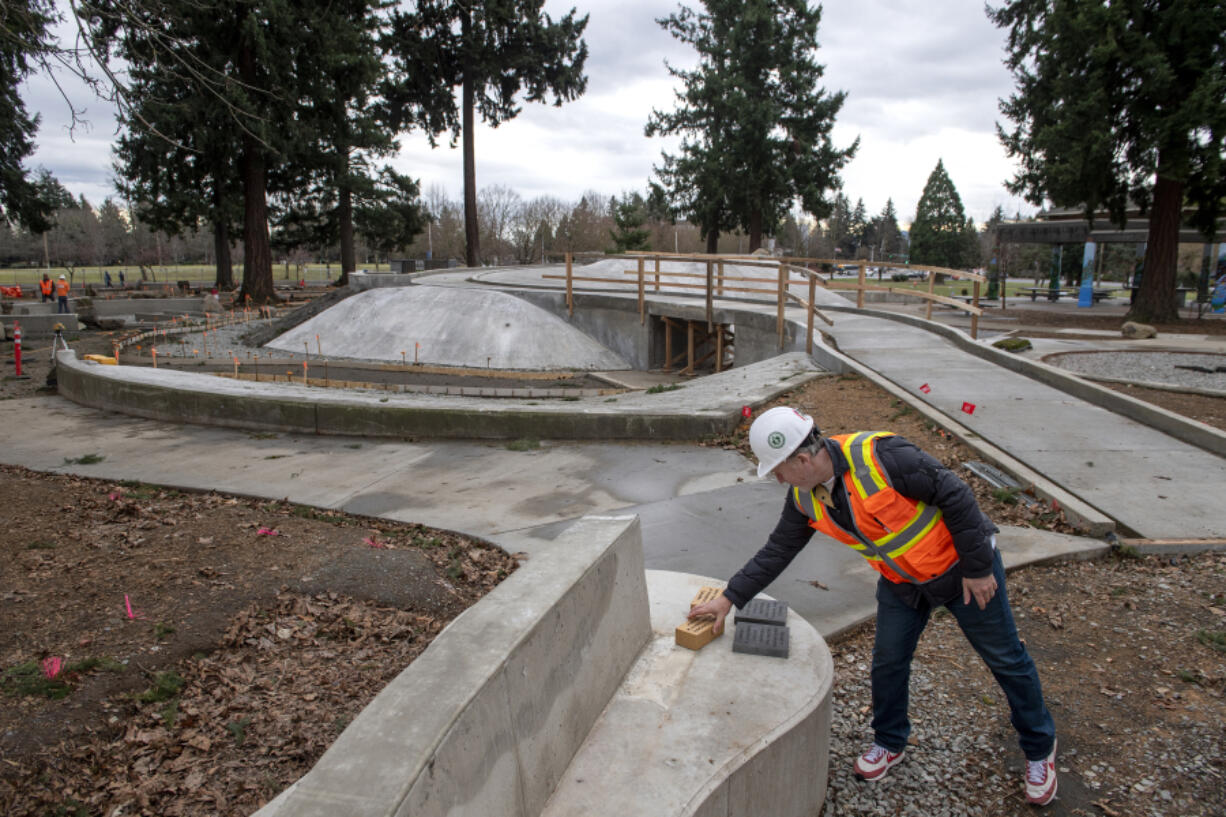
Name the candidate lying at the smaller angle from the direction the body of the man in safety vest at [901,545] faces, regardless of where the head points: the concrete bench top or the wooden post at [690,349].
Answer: the concrete bench top

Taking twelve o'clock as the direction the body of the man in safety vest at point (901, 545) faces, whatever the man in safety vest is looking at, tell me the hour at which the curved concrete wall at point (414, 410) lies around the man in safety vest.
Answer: The curved concrete wall is roughly at 3 o'clock from the man in safety vest.

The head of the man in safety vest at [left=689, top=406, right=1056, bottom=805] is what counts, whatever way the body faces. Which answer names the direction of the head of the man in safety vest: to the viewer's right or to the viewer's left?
to the viewer's left

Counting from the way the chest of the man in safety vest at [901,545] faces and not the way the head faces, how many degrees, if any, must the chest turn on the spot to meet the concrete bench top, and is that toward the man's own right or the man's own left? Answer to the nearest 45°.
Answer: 0° — they already face it

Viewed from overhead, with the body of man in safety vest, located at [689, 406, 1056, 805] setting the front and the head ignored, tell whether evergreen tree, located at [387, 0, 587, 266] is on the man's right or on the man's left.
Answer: on the man's right

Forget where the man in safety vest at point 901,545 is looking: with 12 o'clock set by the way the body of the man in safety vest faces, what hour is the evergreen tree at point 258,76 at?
The evergreen tree is roughly at 3 o'clock from the man in safety vest.

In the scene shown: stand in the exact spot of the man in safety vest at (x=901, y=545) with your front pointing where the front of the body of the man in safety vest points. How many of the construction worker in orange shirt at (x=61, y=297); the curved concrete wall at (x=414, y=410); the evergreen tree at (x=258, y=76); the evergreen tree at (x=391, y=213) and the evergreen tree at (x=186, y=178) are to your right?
5

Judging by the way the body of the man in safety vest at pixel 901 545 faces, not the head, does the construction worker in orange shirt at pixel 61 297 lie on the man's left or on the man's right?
on the man's right

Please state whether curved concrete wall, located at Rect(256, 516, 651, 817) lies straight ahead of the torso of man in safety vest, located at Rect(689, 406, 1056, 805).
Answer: yes

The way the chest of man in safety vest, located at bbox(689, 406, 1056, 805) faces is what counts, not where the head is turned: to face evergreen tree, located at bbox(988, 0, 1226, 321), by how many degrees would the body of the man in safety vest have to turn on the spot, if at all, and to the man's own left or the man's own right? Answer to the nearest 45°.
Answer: approximately 135° to the man's own right

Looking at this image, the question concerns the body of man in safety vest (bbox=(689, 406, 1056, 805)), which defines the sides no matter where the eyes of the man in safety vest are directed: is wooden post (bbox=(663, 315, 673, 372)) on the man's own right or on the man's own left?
on the man's own right

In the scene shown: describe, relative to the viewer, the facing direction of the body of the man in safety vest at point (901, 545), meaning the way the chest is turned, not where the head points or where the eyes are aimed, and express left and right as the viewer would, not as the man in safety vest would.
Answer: facing the viewer and to the left of the viewer
